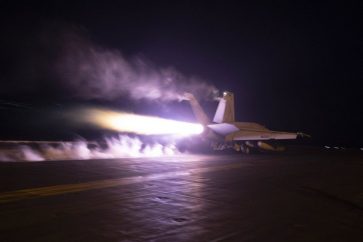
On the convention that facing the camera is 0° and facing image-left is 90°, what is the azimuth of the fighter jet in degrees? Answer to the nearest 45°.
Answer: approximately 225°

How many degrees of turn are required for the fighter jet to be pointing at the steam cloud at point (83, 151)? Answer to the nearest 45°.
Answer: approximately 180°

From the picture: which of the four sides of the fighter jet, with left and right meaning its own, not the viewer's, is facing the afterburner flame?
back
